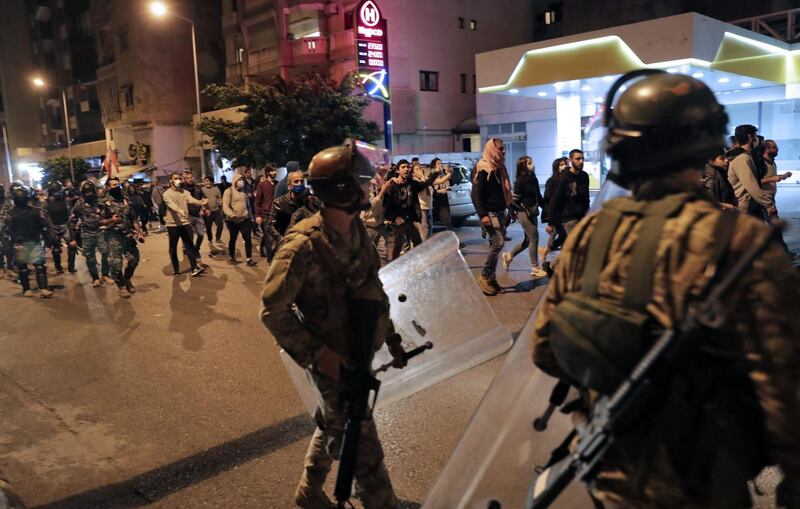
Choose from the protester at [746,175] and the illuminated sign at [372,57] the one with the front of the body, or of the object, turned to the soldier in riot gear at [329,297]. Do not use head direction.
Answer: the illuminated sign

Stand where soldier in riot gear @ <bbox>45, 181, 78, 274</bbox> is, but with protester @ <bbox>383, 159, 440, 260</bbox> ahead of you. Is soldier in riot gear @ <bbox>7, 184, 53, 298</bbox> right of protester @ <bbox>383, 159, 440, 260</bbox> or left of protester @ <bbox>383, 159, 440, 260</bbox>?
right

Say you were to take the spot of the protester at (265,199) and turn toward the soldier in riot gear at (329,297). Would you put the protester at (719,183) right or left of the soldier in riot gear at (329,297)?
left

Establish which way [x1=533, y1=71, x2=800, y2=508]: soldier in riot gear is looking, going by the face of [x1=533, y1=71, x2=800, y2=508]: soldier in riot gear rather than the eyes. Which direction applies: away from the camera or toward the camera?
away from the camera

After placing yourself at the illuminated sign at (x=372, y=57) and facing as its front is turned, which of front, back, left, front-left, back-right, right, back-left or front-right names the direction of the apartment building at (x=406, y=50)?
back
